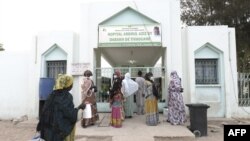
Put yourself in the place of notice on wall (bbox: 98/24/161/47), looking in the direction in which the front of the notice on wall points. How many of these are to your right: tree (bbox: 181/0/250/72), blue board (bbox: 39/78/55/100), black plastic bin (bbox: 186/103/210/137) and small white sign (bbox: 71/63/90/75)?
2

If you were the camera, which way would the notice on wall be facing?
facing the viewer

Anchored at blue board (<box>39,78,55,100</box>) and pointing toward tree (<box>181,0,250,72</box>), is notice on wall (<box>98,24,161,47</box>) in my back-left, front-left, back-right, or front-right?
front-right

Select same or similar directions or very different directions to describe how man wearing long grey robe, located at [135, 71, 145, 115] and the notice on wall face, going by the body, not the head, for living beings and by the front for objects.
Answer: very different directions

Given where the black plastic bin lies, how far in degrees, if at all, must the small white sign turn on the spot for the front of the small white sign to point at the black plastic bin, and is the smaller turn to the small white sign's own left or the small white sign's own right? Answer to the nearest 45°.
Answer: approximately 45° to the small white sign's own left

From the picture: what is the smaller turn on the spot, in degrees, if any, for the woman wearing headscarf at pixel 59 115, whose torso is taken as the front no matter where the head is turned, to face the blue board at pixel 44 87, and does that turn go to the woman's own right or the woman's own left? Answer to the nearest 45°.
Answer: approximately 45° to the woman's own left

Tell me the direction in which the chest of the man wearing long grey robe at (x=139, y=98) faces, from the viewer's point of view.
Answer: away from the camera

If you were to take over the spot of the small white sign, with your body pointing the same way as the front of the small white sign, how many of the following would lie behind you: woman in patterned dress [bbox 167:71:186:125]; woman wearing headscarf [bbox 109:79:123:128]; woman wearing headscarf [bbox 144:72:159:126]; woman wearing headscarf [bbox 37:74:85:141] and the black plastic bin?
0

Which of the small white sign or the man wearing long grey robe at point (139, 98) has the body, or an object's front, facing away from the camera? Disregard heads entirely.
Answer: the man wearing long grey robe

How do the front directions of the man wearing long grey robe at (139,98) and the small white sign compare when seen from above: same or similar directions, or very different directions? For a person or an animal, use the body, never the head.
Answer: very different directions

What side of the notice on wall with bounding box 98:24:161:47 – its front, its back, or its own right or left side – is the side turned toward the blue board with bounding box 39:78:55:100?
right

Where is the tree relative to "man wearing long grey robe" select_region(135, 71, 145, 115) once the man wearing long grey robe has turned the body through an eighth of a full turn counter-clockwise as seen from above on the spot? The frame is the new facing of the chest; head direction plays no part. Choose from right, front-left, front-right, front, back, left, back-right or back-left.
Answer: right

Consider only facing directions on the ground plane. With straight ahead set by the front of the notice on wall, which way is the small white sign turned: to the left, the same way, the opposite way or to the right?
the same way

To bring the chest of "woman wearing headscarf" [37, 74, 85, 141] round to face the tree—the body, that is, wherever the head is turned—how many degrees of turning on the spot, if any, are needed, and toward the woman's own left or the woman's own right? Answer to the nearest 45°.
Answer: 0° — they already face it

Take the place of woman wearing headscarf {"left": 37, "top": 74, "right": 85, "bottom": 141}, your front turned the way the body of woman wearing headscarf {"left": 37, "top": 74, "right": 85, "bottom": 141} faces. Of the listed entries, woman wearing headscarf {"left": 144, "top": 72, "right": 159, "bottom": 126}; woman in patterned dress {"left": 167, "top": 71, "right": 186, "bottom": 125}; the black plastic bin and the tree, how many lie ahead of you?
4

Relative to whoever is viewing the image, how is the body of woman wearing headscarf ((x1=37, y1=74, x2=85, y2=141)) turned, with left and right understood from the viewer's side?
facing away from the viewer and to the right of the viewer
